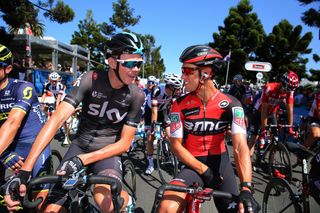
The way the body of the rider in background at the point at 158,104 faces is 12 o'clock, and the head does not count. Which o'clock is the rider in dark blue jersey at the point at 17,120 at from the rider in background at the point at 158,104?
the rider in dark blue jersey at the point at 17,120 is roughly at 2 o'clock from the rider in background at the point at 158,104.

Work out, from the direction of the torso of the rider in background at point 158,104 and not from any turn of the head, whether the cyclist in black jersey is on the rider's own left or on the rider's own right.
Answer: on the rider's own right

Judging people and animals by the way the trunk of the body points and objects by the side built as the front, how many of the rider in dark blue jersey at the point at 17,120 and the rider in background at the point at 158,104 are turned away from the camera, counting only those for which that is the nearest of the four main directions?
0

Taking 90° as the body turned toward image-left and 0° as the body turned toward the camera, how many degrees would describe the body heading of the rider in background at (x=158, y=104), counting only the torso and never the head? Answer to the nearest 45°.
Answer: approximately 315°

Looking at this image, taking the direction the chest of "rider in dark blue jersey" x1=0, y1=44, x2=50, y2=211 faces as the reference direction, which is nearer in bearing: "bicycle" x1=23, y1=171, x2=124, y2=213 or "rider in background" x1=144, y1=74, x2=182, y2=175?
the bicycle

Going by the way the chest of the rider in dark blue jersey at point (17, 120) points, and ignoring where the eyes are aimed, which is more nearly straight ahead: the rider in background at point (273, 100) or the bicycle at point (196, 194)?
the bicycle
